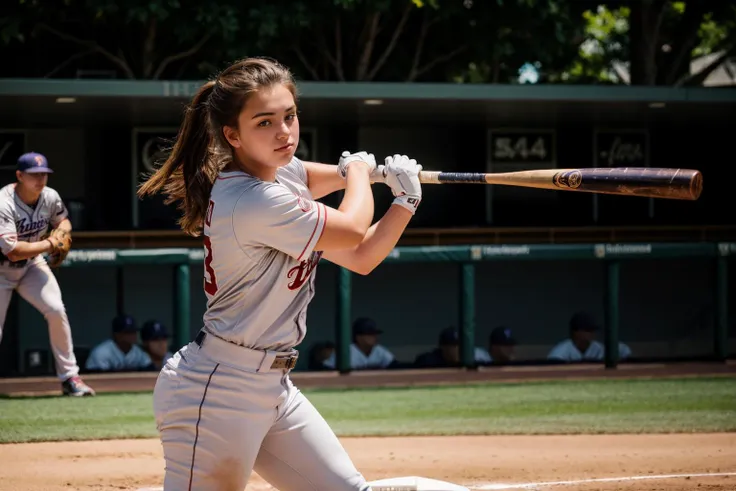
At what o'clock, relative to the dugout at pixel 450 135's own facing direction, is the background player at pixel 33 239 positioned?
The background player is roughly at 1 o'clock from the dugout.

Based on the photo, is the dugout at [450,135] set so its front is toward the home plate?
yes

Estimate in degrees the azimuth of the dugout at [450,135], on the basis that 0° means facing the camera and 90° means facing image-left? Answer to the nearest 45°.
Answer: approximately 0°

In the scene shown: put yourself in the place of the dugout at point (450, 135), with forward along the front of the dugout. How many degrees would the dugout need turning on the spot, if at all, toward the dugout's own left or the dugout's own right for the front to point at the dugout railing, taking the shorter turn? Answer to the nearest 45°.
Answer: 0° — it already faces it
